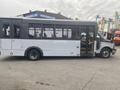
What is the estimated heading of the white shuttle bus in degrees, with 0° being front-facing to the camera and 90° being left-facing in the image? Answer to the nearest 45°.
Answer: approximately 270°
